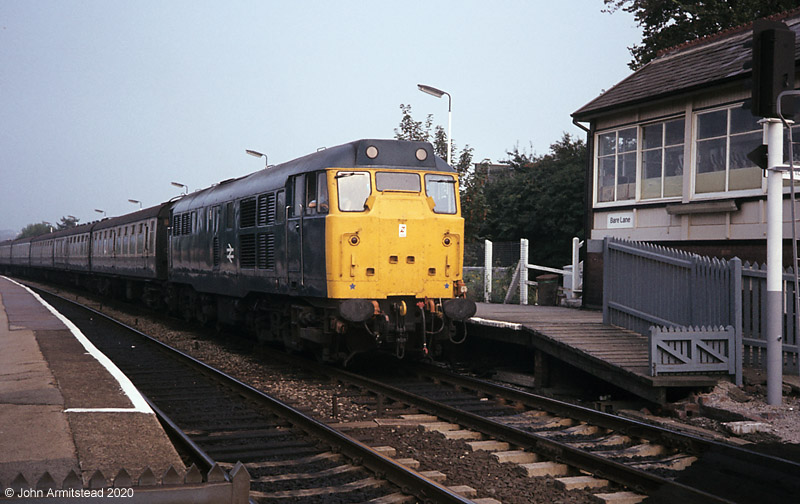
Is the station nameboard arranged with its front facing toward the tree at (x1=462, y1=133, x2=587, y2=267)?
no

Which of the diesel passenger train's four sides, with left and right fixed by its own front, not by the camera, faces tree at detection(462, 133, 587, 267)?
left

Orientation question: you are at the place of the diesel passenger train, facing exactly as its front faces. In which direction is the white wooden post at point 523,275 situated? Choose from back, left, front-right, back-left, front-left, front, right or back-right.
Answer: left

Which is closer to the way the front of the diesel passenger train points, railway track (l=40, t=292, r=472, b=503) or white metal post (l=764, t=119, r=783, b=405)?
the white metal post

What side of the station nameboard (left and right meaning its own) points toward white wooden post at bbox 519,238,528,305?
right

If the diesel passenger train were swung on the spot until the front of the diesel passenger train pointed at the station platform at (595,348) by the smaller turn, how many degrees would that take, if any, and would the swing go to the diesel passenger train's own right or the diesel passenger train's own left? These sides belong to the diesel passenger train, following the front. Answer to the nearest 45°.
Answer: approximately 45° to the diesel passenger train's own left

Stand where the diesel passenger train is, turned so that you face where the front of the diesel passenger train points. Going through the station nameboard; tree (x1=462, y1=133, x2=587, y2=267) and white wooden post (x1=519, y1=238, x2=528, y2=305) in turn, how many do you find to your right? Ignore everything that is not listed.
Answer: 0

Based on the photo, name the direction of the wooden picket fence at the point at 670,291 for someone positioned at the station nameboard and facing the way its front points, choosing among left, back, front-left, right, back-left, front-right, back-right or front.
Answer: front-left

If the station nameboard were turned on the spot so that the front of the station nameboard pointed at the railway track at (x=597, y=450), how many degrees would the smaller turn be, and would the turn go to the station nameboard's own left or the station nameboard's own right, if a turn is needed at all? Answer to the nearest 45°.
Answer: approximately 45° to the station nameboard's own left

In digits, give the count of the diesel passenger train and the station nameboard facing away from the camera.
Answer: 0

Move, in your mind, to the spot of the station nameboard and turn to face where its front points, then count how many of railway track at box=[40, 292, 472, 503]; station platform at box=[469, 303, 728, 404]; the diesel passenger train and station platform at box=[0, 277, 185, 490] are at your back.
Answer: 0

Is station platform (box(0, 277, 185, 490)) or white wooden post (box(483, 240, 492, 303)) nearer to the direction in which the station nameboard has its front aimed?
the station platform

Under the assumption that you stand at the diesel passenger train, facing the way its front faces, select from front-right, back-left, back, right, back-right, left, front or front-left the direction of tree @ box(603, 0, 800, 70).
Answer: left

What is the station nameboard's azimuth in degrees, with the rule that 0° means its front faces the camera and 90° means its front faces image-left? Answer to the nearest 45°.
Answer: approximately 45°
